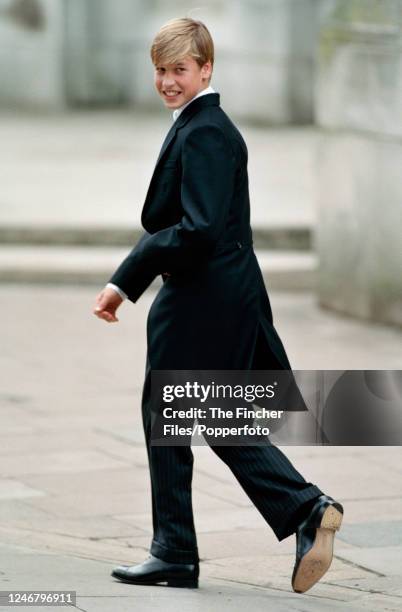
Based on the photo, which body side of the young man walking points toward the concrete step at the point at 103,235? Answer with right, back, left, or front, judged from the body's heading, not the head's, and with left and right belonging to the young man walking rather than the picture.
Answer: right

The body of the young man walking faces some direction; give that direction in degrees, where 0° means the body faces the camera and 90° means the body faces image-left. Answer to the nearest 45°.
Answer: approximately 90°

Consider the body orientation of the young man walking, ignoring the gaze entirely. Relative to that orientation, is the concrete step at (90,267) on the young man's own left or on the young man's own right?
on the young man's own right
